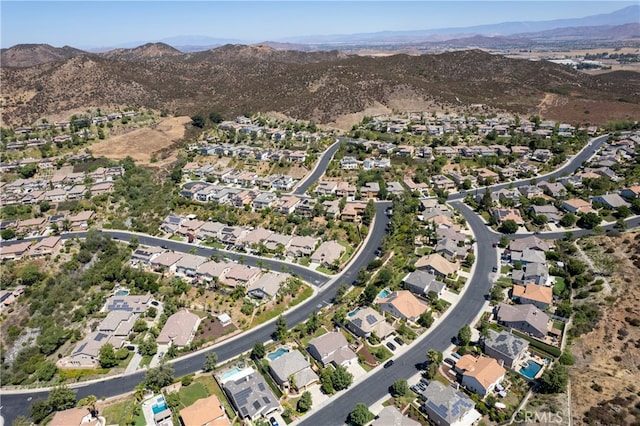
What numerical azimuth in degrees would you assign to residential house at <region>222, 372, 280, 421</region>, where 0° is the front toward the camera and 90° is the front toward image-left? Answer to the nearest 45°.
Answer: approximately 315°

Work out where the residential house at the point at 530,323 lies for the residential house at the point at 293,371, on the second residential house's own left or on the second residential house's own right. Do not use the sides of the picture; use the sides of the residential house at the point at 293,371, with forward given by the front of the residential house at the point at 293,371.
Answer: on the second residential house's own left

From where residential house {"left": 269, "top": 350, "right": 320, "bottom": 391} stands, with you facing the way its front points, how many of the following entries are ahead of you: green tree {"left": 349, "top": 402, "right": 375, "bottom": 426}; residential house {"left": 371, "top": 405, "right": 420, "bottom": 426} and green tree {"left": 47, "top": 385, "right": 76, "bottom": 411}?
2

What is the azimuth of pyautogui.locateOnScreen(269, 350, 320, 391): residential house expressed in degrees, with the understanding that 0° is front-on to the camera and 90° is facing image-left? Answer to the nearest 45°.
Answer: approximately 315°

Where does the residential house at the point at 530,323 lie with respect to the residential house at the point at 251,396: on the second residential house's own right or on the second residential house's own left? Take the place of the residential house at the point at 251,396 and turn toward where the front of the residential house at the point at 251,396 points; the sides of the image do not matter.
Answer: on the second residential house's own left

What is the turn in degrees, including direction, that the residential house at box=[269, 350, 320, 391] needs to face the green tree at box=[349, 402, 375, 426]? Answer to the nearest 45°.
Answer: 0° — it already faces it

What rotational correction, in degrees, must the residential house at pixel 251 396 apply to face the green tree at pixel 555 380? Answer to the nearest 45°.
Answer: approximately 45° to its left

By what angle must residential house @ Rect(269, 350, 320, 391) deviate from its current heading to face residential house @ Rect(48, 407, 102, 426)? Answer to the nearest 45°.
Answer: approximately 135° to its right

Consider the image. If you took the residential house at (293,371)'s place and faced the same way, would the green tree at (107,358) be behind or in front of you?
behind

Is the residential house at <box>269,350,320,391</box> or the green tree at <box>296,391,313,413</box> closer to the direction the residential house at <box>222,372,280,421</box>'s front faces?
the green tree

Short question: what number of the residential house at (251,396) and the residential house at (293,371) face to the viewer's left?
0

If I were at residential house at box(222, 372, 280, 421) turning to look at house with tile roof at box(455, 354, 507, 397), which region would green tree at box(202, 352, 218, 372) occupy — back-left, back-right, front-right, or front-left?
back-left
